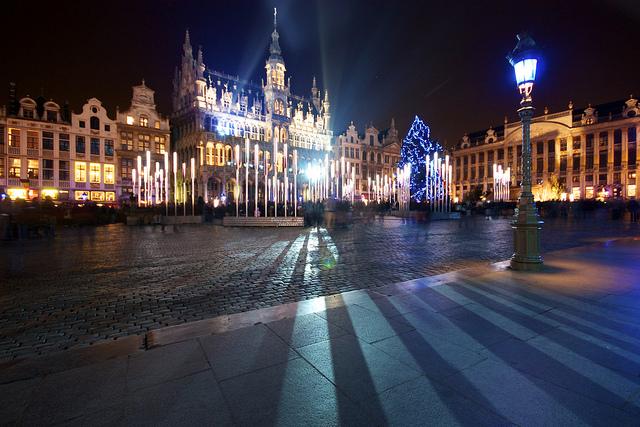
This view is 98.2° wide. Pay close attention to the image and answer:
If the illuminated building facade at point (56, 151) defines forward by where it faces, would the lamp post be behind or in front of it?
in front

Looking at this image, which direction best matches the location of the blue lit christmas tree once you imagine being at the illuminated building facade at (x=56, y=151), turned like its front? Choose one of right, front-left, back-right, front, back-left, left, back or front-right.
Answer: front-left

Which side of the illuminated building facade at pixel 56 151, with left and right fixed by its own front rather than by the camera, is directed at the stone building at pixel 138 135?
left

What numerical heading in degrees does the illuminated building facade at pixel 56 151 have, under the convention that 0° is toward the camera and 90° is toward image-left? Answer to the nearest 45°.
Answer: approximately 0°

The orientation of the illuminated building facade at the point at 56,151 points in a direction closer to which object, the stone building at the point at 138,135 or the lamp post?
the lamp post
